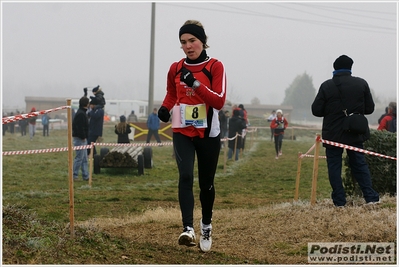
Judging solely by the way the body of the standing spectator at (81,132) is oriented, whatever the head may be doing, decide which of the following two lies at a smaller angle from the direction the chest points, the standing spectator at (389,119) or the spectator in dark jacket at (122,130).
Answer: the standing spectator

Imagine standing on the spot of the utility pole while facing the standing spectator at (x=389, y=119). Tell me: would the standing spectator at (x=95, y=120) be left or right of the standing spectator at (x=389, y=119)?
right

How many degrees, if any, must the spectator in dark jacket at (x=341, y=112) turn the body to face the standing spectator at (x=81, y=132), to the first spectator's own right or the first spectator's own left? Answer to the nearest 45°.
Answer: approximately 45° to the first spectator's own left

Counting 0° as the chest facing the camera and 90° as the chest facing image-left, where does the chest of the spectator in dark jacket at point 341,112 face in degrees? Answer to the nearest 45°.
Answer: approximately 180°
